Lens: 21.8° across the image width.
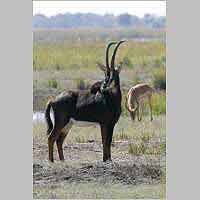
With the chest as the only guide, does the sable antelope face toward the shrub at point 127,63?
no

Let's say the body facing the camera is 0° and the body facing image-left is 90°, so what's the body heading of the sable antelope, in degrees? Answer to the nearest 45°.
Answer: approximately 270°

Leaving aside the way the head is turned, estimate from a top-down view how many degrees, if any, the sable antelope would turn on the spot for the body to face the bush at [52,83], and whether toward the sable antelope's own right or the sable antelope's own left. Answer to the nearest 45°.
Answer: approximately 90° to the sable antelope's own left

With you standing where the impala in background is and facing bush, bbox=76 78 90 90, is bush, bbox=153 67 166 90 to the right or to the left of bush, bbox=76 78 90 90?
right

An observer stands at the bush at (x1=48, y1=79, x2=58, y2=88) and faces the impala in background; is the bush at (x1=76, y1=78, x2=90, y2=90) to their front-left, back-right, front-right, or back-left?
front-left

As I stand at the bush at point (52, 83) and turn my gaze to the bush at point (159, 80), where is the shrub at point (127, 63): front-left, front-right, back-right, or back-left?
front-left

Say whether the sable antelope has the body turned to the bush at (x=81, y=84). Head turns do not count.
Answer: no

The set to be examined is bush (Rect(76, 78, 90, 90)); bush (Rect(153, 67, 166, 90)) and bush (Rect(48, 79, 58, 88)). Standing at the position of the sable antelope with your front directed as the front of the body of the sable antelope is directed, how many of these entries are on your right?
0

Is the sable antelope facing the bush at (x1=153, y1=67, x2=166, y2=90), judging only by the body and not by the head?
no

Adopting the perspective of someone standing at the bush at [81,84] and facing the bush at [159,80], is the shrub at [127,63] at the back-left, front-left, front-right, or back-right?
front-left
